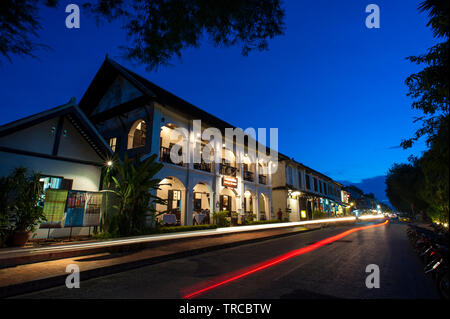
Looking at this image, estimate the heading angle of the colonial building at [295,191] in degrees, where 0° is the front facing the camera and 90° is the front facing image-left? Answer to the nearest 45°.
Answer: approximately 315°

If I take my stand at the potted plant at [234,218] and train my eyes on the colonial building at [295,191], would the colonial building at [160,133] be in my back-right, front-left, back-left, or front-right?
back-left

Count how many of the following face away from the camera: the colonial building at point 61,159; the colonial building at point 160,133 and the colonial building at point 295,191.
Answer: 0

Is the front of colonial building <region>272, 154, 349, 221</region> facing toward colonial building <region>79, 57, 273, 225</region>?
no

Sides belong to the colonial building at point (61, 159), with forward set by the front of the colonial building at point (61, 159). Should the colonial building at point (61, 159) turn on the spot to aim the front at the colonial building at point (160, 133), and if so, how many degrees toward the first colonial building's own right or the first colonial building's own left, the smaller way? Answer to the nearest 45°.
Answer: approximately 90° to the first colonial building's own left

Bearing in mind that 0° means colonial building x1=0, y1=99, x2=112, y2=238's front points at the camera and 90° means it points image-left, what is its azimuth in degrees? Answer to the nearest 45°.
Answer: approximately 315°

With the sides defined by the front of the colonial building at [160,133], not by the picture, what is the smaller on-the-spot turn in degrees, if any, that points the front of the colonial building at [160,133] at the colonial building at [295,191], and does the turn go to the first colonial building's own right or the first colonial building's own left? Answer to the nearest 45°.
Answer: approximately 90° to the first colonial building's own left

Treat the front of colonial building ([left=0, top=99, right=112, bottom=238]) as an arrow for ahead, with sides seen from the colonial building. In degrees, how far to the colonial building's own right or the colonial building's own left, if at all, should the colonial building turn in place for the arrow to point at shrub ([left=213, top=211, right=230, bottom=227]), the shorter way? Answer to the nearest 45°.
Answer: approximately 45° to the colonial building's own left

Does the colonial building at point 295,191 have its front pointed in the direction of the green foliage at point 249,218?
no

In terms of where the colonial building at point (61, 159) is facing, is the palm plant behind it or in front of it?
in front

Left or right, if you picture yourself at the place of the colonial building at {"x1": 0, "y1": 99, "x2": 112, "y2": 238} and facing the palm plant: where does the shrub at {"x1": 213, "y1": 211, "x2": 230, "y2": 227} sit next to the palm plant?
left

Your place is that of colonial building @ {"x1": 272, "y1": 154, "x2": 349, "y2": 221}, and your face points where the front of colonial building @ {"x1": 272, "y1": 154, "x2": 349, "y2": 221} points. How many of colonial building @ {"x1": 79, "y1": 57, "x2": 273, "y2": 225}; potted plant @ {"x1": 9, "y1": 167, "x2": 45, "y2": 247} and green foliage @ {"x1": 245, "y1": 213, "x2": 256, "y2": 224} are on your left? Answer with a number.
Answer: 0

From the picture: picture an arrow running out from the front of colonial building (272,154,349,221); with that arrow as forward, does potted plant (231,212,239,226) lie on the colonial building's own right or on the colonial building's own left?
on the colonial building's own right

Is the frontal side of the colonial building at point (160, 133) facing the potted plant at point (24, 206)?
no

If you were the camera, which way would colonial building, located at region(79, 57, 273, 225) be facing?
facing the viewer and to the right of the viewer

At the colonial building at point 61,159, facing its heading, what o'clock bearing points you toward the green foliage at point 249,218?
The green foliage is roughly at 10 o'clock from the colonial building.
